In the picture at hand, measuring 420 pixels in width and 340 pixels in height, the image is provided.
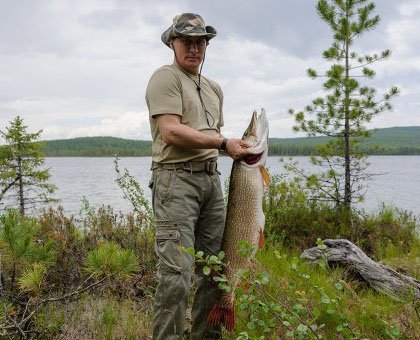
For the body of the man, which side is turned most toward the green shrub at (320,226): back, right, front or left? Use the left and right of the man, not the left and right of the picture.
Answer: left

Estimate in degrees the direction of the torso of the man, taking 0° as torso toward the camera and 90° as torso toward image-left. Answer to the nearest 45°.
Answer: approximately 315°

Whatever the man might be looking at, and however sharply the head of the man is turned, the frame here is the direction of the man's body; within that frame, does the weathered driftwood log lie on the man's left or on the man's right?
on the man's left
